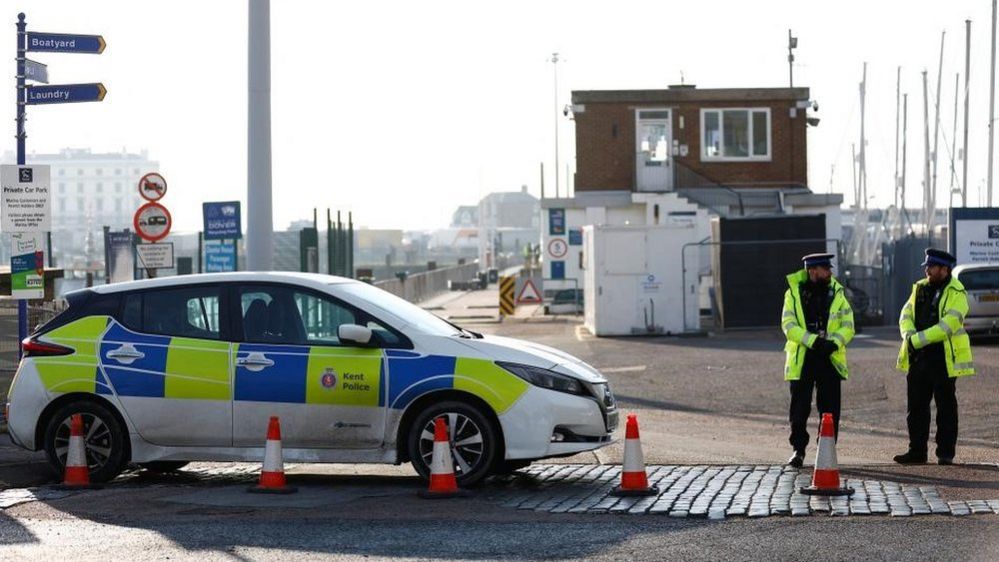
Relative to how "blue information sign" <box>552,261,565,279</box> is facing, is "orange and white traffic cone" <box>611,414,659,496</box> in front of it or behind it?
in front

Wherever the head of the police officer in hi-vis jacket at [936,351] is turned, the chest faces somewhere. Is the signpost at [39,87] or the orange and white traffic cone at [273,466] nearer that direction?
the orange and white traffic cone

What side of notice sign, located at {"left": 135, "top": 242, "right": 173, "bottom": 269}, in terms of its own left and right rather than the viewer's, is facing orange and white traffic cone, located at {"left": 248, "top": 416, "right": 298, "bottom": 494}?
front

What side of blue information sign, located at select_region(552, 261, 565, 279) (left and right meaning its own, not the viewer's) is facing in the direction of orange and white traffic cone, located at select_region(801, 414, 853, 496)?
front

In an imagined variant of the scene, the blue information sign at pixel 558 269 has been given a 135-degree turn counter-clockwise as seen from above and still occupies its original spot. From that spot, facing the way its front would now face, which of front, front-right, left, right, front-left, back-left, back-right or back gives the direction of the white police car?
back-right

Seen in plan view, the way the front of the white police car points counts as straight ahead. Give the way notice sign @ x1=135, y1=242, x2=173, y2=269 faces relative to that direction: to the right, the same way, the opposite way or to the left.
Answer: to the right

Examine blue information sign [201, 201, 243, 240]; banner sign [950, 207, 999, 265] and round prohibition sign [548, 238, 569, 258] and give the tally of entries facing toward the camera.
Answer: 3

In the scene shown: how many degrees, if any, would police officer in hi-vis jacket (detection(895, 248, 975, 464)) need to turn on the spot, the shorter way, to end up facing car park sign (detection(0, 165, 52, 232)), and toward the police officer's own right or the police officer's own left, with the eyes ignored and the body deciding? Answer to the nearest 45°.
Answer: approximately 45° to the police officer's own right

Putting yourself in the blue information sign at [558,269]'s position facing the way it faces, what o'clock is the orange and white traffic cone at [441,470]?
The orange and white traffic cone is roughly at 12 o'clock from the blue information sign.

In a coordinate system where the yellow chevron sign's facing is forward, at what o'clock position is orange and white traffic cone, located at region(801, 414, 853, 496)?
The orange and white traffic cone is roughly at 12 o'clock from the yellow chevron sign.
